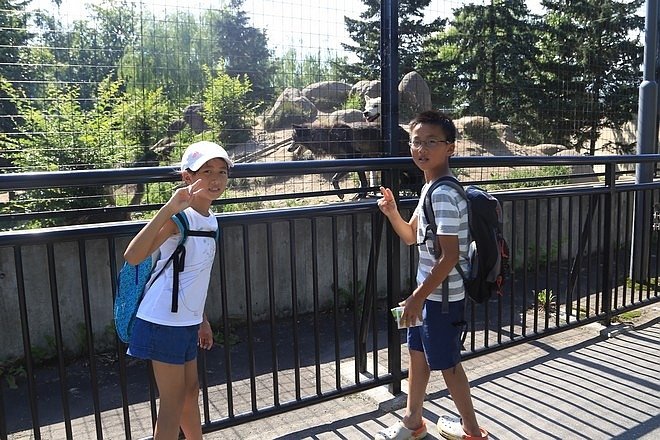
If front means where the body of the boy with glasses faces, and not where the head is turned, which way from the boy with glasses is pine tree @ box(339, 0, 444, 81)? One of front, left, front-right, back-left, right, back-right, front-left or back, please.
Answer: right

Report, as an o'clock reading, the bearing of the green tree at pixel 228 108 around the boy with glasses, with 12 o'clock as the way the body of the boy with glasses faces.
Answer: The green tree is roughly at 2 o'clock from the boy with glasses.

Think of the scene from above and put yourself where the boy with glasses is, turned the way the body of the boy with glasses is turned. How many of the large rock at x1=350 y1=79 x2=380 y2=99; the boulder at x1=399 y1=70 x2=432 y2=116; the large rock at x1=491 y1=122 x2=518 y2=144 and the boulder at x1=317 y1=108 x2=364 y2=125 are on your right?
4

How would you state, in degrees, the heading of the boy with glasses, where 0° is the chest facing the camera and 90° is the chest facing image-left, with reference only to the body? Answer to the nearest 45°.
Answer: approximately 90°

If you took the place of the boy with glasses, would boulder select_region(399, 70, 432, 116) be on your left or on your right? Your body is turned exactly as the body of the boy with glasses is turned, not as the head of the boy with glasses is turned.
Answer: on your right

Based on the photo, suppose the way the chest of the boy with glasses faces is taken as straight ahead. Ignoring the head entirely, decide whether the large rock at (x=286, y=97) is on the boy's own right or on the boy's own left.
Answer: on the boy's own right

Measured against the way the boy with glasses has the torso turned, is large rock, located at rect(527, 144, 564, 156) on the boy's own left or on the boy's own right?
on the boy's own right

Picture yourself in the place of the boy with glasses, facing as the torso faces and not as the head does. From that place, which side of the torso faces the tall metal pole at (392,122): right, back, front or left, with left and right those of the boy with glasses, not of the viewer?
right

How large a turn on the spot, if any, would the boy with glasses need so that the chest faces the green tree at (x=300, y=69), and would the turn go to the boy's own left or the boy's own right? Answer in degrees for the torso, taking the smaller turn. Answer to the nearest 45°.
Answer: approximately 90° to the boy's own right

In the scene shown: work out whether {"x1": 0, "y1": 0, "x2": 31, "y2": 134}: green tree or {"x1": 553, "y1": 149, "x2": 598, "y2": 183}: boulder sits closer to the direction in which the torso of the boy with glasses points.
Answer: the green tree

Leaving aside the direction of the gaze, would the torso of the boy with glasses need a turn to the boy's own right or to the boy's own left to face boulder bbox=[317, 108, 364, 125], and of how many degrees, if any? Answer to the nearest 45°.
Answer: approximately 90° to the boy's own right

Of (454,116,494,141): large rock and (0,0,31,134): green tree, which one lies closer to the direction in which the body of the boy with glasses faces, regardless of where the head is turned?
the green tree
